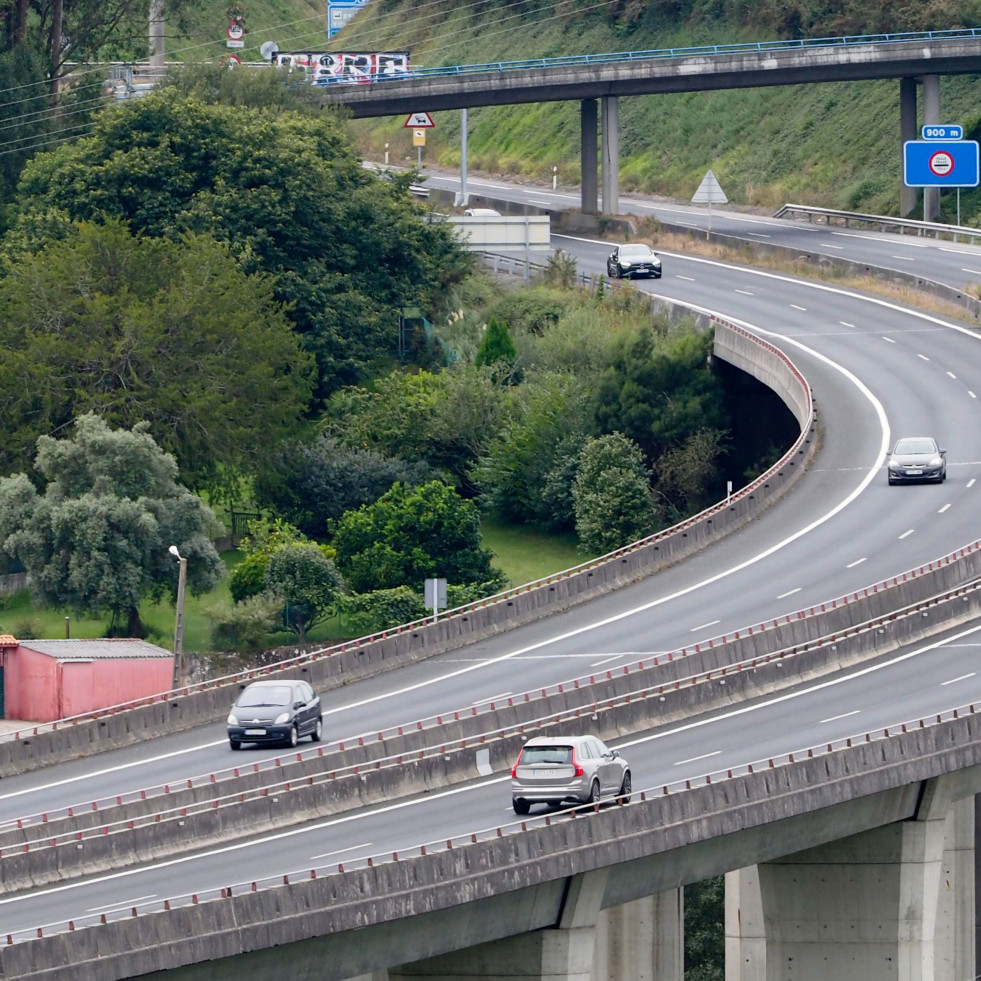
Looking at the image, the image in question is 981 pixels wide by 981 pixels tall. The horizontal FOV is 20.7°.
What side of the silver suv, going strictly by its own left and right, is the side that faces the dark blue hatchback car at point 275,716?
left

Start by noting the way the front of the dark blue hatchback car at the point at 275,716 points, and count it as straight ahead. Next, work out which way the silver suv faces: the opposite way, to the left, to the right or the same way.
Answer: the opposite way

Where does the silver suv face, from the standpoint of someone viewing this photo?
facing away from the viewer and to the right of the viewer

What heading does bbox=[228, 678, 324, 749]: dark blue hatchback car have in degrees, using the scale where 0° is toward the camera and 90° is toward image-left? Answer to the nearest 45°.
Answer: approximately 45°

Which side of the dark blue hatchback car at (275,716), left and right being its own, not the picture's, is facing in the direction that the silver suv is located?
left
